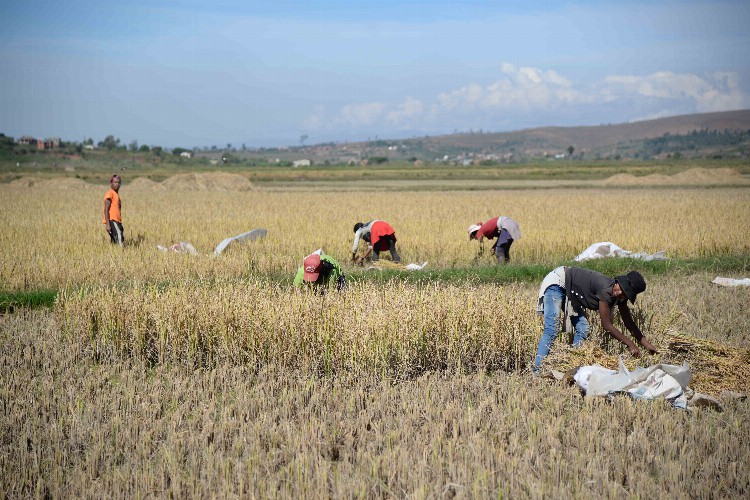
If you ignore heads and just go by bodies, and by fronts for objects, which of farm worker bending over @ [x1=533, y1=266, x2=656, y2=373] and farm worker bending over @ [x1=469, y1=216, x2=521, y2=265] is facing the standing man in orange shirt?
farm worker bending over @ [x1=469, y1=216, x2=521, y2=265]

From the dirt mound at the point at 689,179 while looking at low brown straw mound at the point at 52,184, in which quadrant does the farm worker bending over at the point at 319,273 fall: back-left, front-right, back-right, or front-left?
front-left

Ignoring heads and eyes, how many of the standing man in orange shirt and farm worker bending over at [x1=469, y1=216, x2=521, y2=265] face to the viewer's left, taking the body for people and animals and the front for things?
1

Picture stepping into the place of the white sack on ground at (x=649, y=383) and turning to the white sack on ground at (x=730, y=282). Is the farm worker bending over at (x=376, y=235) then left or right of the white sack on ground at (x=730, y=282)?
left

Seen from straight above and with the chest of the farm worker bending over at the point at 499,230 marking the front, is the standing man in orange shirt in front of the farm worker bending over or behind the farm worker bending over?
in front

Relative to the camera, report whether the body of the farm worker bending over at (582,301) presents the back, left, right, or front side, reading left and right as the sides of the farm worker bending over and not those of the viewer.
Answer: right

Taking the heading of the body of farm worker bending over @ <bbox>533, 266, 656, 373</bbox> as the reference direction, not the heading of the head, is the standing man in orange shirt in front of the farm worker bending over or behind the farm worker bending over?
behind

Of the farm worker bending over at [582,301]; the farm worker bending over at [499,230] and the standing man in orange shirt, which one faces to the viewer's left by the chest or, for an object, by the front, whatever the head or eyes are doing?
the farm worker bending over at [499,230]

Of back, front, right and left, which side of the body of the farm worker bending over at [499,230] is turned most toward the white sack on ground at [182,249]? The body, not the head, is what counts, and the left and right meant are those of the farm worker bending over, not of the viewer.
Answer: front

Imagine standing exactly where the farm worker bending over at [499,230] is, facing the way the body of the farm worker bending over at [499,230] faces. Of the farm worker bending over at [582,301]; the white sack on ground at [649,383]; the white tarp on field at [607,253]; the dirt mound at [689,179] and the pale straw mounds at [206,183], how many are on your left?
2

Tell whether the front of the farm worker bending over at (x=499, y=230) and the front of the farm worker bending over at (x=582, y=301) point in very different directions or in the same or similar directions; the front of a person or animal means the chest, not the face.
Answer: very different directions

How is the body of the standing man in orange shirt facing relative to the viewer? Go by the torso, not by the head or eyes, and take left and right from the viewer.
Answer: facing the viewer and to the right of the viewer

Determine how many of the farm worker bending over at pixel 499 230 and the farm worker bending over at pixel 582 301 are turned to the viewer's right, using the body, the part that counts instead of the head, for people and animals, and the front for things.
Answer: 1

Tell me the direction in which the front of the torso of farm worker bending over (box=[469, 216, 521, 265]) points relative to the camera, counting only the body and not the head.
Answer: to the viewer's left

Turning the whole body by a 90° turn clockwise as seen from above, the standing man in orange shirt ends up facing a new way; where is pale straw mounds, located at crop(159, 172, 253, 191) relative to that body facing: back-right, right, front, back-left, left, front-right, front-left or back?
back-right

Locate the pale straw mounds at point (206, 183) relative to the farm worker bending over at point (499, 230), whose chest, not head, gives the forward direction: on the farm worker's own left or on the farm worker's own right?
on the farm worker's own right

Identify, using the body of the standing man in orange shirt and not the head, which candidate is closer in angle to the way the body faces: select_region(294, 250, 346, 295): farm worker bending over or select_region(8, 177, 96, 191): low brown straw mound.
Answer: the farm worker bending over

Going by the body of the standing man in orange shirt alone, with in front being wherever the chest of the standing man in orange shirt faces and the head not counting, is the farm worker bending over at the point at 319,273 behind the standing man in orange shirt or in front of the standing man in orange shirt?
in front
